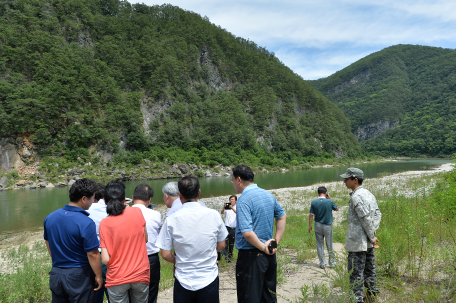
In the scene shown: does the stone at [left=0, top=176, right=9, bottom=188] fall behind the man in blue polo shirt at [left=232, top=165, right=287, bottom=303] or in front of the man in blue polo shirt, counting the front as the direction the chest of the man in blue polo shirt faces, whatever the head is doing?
in front

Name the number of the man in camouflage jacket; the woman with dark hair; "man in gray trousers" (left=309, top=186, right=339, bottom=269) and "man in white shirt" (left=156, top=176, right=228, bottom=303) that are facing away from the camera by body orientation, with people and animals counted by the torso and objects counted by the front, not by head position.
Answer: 3

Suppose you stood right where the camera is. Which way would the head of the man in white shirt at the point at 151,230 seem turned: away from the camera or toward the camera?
away from the camera

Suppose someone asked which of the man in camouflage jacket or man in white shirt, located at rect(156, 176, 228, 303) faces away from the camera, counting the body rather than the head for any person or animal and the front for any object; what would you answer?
the man in white shirt

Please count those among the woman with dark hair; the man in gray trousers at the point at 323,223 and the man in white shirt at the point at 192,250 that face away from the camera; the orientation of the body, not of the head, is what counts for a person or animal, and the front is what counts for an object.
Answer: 3

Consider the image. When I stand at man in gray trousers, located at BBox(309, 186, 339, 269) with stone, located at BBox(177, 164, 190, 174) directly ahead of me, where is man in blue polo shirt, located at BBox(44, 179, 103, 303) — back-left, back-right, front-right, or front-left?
back-left

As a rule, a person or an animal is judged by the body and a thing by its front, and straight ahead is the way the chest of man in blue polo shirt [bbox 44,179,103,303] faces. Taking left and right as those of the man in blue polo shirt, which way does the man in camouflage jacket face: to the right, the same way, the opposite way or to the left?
to the left

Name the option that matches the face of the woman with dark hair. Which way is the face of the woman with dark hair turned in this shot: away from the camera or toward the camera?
away from the camera

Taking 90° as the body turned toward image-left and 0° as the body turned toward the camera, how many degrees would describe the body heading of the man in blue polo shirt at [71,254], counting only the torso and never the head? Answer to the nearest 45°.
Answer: approximately 225°

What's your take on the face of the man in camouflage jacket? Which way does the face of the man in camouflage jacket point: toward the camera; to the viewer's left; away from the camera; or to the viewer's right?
to the viewer's left

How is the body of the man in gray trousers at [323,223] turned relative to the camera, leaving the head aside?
away from the camera

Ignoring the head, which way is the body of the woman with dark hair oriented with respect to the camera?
away from the camera

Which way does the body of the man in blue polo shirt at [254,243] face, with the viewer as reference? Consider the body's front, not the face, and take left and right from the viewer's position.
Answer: facing away from the viewer and to the left of the viewer

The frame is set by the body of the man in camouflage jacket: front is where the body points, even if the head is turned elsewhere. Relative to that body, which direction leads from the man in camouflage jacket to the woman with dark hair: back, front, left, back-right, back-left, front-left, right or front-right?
front-left

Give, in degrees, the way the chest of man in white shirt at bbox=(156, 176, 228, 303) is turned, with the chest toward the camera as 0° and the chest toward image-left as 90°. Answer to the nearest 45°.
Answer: approximately 180°

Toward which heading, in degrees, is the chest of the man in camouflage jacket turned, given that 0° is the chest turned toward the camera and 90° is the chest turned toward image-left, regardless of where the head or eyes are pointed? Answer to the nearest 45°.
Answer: approximately 90°
